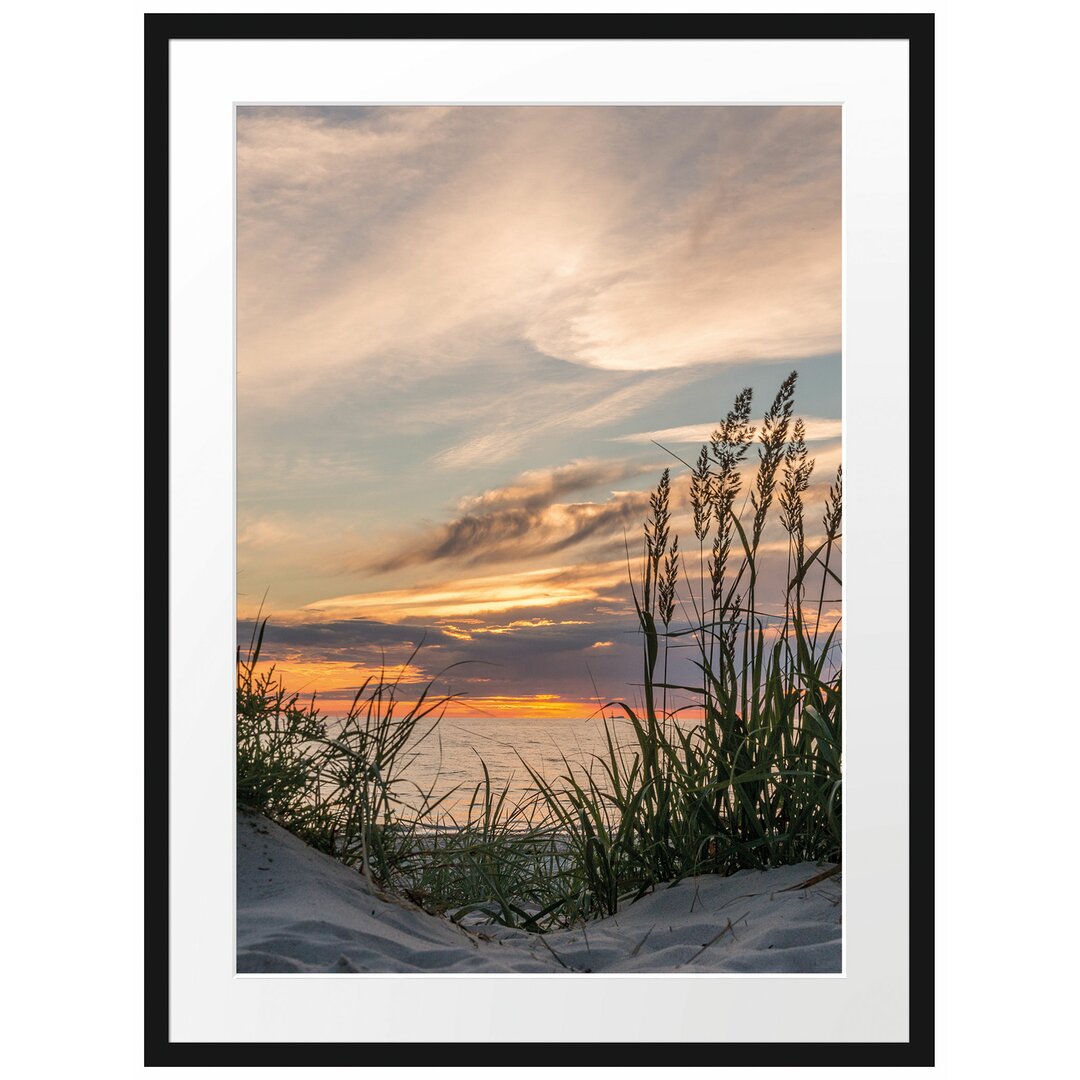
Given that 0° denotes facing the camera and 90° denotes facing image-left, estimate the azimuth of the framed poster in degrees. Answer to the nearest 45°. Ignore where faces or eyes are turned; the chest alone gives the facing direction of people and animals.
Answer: approximately 0°
